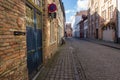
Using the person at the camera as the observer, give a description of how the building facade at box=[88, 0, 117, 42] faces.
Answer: facing the viewer and to the left of the viewer
